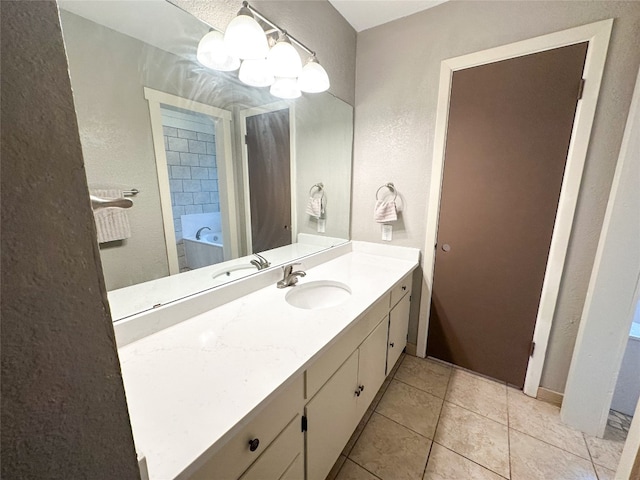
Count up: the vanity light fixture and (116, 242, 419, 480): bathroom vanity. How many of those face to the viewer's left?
0

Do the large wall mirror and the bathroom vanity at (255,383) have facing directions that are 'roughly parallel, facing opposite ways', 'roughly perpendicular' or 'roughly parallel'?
roughly parallel

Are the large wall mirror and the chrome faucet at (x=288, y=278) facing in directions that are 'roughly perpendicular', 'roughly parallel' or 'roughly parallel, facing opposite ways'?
roughly parallel

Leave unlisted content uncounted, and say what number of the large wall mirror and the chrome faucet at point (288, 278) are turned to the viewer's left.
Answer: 0

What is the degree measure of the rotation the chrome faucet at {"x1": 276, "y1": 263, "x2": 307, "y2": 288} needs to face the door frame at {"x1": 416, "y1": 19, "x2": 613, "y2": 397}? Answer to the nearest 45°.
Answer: approximately 45° to its left

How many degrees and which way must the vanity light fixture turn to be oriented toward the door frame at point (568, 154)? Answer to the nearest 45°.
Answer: approximately 45° to its left

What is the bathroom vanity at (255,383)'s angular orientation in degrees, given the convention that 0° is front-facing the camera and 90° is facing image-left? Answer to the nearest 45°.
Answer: approximately 315°

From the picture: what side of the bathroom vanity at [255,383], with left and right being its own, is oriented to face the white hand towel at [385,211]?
left

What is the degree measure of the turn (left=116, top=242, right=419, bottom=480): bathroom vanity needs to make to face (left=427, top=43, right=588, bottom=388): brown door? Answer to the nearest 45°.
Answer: approximately 45° to its left

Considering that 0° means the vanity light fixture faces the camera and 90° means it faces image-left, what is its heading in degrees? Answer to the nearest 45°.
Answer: approximately 315°

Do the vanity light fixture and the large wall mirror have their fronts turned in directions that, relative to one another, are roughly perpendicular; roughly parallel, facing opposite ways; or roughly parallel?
roughly parallel

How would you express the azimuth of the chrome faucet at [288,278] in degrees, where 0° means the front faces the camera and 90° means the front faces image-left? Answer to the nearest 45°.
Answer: approximately 315°
